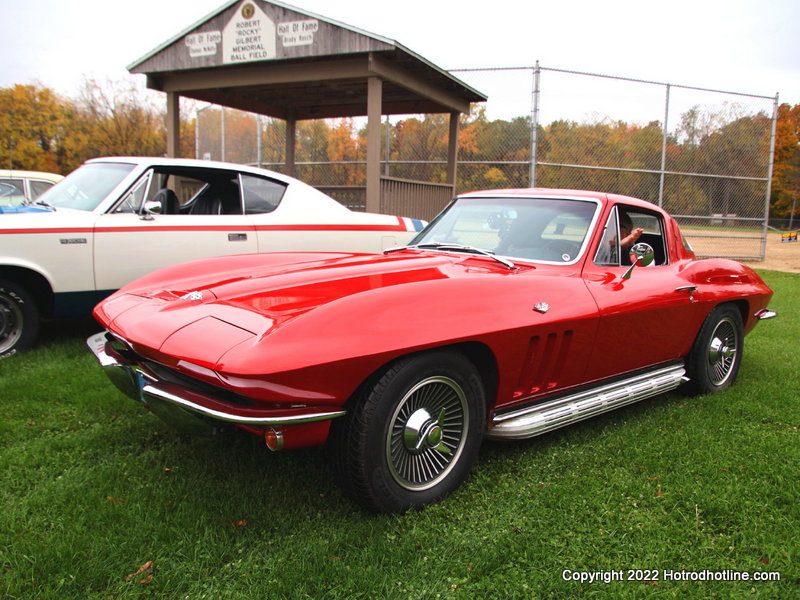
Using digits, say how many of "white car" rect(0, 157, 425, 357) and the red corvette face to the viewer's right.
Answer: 0

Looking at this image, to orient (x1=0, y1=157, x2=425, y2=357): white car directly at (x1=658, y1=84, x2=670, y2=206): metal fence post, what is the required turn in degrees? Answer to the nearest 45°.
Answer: approximately 180°

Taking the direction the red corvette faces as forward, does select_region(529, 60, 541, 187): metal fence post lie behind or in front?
behind

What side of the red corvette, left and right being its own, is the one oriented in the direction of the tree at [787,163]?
back

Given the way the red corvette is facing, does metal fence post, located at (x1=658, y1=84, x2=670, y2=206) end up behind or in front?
behind

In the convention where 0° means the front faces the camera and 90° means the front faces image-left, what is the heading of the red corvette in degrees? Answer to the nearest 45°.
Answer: approximately 45°

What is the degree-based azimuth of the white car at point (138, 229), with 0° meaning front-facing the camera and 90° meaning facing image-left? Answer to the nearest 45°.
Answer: approximately 45°

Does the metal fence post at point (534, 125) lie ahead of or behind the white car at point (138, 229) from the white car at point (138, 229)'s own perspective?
behind

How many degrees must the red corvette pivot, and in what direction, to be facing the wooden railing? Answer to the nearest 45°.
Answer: approximately 135° to its right

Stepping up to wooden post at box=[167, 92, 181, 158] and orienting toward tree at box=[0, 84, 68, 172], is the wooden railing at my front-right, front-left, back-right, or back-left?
back-right
